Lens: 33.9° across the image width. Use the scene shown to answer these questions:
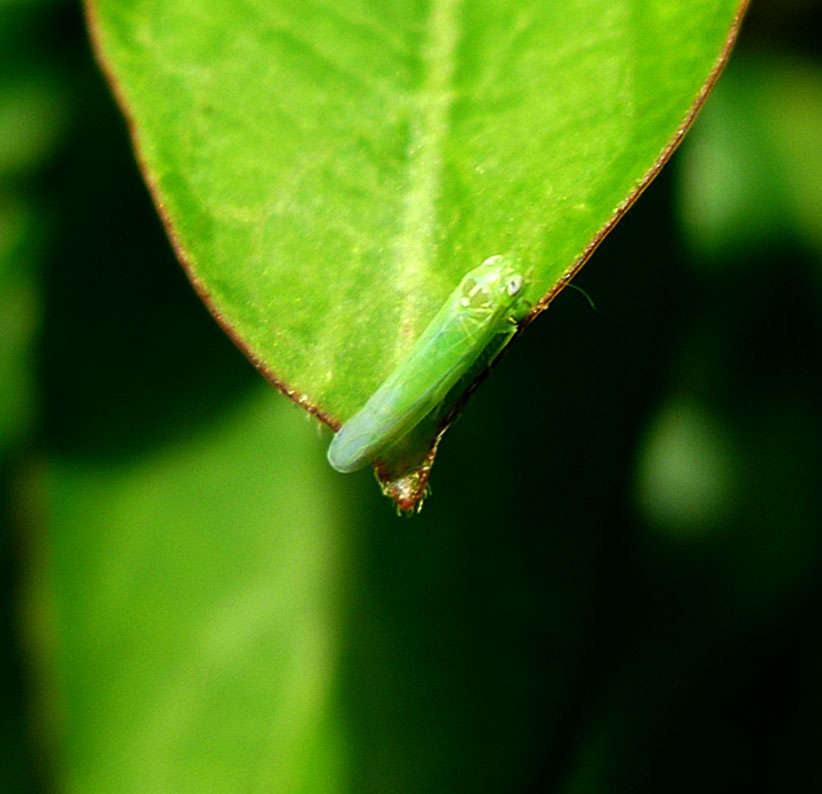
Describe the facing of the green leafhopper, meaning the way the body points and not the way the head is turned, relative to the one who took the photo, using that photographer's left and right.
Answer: facing away from the viewer and to the right of the viewer

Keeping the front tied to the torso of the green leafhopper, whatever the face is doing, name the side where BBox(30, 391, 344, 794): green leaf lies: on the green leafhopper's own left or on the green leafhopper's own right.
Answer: on the green leafhopper's own left
